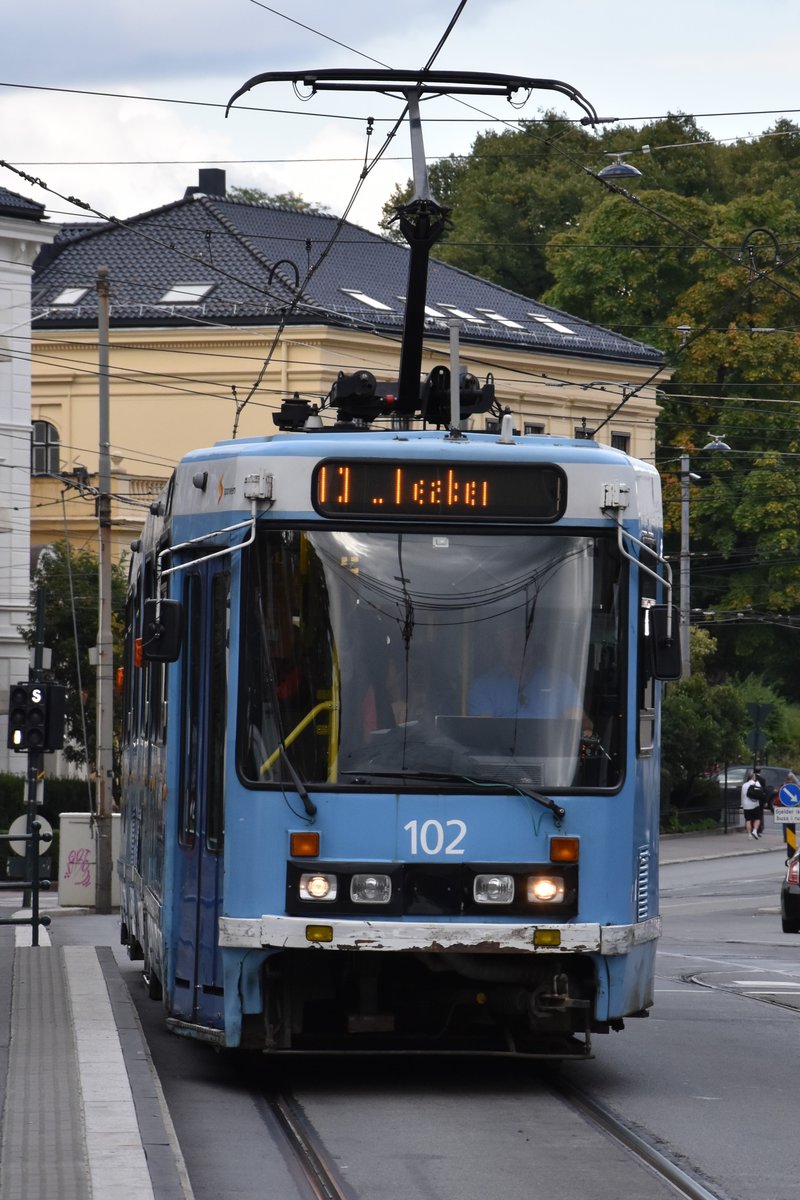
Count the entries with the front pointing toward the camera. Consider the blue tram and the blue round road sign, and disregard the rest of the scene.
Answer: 2

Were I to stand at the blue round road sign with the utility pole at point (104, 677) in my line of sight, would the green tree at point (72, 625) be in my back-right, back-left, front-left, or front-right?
front-right

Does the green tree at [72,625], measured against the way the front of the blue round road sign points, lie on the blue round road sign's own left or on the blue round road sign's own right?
on the blue round road sign's own right

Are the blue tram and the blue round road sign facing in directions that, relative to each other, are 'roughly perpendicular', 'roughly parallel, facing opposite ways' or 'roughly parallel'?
roughly parallel

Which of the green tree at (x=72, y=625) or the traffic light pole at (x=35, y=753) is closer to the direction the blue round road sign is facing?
the traffic light pole

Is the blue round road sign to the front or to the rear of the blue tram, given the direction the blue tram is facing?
to the rear

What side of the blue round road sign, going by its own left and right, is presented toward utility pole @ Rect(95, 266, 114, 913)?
right

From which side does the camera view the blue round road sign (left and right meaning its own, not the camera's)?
front

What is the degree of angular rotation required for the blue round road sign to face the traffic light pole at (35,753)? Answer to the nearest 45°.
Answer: approximately 45° to its right
